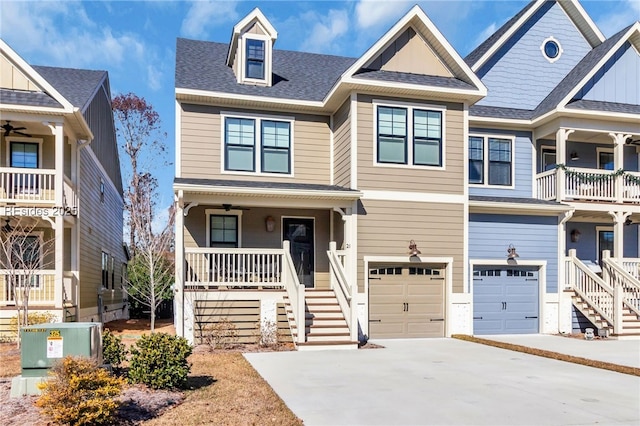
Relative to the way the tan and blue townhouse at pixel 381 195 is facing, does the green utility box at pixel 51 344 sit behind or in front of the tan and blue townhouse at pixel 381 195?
in front

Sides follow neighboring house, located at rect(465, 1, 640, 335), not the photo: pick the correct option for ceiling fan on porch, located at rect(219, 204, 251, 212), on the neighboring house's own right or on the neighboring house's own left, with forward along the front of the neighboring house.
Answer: on the neighboring house's own right

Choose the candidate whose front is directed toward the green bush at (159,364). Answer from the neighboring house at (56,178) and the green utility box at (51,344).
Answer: the neighboring house

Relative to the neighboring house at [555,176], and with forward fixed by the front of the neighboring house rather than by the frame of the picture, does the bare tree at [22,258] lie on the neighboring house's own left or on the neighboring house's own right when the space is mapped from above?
on the neighboring house's own right

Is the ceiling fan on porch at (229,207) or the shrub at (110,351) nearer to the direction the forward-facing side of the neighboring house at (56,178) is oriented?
the shrub

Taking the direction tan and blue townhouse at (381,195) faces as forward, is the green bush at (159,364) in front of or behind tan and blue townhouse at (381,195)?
in front
